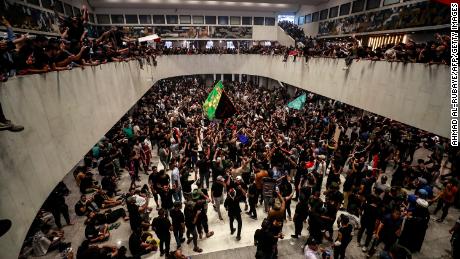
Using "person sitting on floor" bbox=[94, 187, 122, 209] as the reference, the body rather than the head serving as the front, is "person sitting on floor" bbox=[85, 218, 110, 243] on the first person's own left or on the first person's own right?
on the first person's own right

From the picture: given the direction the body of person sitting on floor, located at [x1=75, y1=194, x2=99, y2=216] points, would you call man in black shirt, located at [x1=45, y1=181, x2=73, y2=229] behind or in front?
behind

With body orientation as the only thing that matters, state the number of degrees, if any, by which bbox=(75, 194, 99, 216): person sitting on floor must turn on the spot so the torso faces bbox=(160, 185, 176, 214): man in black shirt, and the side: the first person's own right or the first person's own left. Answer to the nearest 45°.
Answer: approximately 45° to the first person's own right

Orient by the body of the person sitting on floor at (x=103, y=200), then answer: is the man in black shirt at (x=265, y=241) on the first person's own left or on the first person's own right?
on the first person's own right

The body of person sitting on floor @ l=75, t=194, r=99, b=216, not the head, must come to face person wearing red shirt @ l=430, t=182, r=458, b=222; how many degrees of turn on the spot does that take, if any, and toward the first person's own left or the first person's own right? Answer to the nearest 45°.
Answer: approximately 45° to the first person's own right

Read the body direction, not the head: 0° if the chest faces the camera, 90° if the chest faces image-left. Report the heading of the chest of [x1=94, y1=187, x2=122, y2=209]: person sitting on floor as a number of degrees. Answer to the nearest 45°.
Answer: approximately 270°

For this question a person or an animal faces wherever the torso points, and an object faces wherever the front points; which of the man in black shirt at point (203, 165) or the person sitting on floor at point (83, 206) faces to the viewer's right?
the person sitting on floor

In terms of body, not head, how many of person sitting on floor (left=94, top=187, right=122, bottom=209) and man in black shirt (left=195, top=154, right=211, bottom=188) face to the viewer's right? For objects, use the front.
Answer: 1

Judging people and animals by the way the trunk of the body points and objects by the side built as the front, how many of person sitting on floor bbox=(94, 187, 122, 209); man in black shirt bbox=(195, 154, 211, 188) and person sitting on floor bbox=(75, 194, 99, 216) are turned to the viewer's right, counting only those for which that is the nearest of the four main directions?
2

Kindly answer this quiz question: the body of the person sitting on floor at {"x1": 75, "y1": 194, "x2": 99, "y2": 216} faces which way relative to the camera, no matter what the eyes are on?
to the viewer's right
